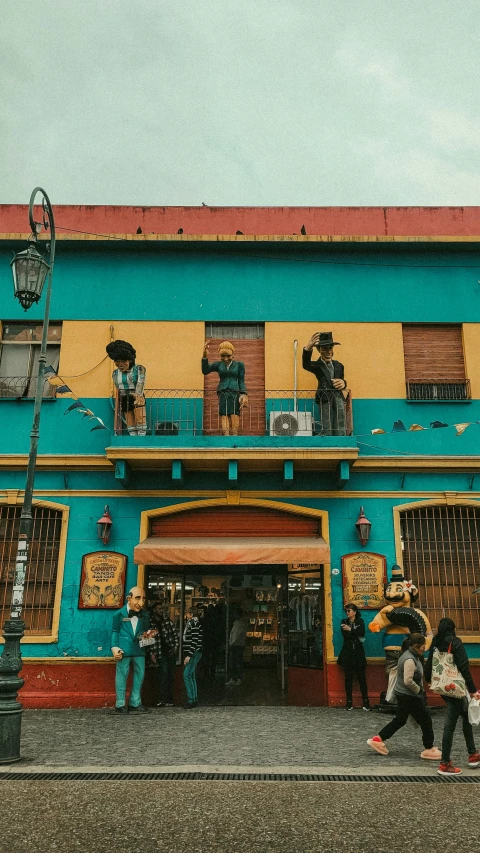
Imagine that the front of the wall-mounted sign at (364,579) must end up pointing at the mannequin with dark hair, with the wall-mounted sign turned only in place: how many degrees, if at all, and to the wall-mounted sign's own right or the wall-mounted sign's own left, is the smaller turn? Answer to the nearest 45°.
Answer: approximately 90° to the wall-mounted sign's own right

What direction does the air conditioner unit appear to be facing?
toward the camera

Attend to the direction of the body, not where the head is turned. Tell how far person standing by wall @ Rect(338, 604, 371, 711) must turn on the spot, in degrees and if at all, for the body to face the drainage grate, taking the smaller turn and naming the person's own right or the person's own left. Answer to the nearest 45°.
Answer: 0° — they already face it

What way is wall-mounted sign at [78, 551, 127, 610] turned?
toward the camera

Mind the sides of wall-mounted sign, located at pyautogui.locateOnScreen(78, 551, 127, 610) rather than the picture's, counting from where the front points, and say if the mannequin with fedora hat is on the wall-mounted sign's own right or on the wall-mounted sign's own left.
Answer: on the wall-mounted sign's own left

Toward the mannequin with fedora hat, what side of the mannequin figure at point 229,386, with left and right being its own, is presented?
left

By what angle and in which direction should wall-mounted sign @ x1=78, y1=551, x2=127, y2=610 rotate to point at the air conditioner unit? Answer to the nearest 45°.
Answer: approximately 90° to its left

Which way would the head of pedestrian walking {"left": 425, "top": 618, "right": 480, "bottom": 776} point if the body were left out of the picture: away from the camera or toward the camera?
away from the camera
